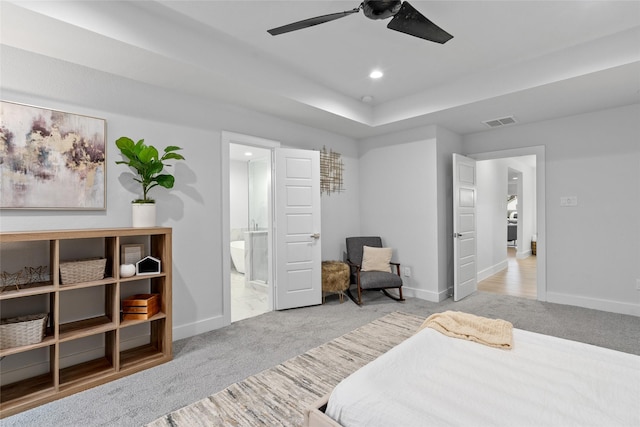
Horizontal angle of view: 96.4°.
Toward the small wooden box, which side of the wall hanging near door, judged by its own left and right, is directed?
right

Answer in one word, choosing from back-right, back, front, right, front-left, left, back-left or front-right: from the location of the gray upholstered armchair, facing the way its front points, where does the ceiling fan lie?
front-right

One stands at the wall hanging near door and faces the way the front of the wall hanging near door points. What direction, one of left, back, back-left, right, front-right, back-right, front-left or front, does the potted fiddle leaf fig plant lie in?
right

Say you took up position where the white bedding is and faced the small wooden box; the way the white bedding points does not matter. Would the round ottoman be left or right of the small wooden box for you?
right

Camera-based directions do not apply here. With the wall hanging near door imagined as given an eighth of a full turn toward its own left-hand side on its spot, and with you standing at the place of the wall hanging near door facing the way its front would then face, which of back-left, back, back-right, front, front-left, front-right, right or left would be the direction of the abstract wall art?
back-right

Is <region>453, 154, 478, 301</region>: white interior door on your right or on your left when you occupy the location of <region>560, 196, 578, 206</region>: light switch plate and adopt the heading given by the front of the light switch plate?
on your right

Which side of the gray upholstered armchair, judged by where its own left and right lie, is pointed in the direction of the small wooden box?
right

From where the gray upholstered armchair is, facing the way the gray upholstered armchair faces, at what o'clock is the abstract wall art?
The abstract wall art is roughly at 3 o'clock from the gray upholstered armchair.

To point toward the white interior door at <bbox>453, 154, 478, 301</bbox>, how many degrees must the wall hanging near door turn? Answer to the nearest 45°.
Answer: approximately 45° to its left

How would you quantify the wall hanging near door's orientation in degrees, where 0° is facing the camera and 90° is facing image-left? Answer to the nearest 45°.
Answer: approximately 315°

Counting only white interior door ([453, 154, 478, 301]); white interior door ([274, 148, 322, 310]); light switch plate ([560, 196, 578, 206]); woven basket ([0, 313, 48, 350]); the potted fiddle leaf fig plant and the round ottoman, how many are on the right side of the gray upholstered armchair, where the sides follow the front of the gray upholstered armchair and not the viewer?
4

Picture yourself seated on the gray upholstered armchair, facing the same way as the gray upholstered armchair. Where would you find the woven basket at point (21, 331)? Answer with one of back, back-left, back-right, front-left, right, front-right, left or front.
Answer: right

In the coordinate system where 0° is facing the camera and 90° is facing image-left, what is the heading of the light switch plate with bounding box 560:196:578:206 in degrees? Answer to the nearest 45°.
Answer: approximately 0°
